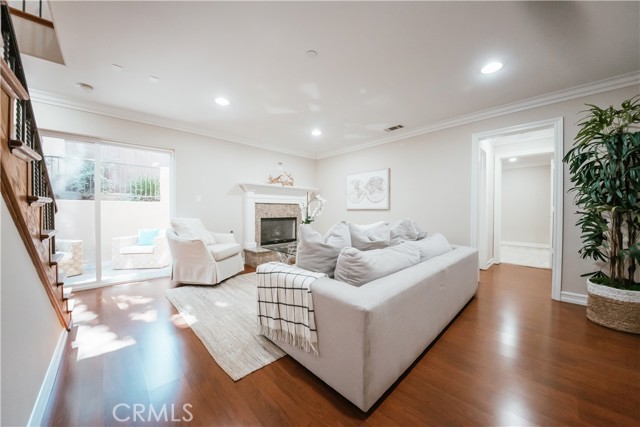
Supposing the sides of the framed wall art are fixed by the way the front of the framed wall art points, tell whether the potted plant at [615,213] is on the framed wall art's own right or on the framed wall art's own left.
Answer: on the framed wall art's own left

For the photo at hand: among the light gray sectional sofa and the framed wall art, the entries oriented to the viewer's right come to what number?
0

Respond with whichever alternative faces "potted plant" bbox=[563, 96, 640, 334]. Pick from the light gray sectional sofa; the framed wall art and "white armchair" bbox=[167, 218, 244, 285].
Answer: the white armchair

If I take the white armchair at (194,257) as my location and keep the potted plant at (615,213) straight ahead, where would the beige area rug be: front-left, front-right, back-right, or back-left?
front-right

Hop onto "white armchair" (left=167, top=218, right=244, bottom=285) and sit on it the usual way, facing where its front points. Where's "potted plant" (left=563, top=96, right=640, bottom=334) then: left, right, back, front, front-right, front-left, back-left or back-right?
front

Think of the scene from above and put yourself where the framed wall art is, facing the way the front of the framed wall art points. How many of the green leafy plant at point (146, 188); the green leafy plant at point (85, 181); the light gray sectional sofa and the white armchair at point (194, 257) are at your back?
0

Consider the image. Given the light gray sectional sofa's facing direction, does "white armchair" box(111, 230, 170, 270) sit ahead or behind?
ahead

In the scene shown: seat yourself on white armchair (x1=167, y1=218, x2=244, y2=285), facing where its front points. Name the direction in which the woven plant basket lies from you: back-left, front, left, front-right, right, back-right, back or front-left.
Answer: front

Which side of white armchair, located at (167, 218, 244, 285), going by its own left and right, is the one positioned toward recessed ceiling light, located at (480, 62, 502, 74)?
front

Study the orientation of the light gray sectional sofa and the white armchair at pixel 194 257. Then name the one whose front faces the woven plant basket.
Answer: the white armchair

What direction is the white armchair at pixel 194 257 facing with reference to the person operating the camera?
facing the viewer and to the right of the viewer

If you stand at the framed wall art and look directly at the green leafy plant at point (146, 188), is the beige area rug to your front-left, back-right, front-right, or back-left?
front-left

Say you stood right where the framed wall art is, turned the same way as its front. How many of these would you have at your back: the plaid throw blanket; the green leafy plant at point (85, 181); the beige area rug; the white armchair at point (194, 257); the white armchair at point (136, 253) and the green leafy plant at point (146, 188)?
0

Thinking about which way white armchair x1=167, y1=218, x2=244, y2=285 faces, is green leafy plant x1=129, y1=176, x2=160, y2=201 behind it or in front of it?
behind

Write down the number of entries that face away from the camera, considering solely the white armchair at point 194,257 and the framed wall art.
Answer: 0

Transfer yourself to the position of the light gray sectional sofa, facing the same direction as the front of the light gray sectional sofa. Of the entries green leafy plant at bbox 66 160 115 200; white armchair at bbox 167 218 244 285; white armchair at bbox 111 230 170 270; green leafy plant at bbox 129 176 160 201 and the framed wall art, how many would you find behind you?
0

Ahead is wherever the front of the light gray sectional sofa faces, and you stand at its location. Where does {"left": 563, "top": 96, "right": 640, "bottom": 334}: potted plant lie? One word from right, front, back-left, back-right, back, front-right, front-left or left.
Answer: right

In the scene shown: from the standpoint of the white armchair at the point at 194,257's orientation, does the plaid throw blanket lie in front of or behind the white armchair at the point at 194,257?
in front

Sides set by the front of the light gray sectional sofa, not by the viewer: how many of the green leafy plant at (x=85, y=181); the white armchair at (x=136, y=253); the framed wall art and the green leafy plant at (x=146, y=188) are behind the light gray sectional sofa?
0

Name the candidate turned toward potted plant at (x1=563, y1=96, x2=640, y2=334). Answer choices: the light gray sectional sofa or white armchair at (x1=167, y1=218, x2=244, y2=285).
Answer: the white armchair

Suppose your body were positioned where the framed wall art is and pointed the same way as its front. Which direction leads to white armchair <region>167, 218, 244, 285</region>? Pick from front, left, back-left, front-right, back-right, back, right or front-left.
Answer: front
